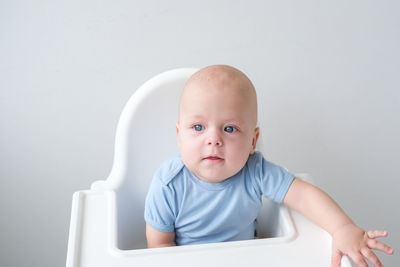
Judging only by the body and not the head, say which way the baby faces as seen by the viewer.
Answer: toward the camera
